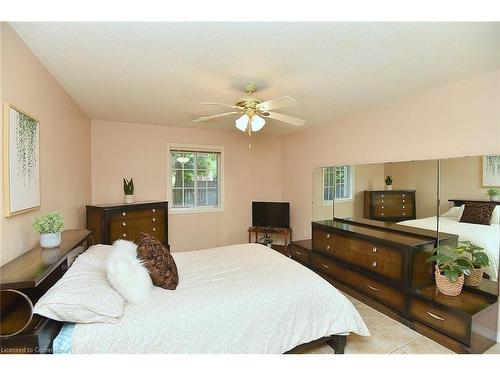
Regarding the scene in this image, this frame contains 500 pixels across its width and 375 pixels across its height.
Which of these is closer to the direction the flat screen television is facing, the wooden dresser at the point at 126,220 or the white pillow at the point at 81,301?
the white pillow

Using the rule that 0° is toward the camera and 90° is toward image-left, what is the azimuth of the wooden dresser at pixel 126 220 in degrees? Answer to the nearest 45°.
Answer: approximately 315°

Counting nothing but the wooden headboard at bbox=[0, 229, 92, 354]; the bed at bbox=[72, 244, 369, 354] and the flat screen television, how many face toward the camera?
1

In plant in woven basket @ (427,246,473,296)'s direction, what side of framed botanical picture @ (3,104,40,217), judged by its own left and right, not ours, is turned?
front

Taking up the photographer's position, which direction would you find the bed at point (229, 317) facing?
facing to the right of the viewer

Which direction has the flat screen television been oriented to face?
toward the camera

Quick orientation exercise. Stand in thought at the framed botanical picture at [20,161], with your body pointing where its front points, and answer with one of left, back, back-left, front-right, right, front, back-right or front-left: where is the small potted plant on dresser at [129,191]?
left

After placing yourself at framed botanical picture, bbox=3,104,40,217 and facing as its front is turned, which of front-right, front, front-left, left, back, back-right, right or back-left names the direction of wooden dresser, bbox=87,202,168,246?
left

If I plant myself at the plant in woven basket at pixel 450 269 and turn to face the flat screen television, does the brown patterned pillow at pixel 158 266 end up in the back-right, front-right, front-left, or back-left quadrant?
front-left

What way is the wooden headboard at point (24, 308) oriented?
to the viewer's right

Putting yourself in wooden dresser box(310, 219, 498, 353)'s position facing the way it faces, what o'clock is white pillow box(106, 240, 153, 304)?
The white pillow is roughly at 12 o'clock from the wooden dresser.

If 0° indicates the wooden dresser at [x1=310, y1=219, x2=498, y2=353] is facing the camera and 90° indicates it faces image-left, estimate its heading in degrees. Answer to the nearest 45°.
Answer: approximately 45°

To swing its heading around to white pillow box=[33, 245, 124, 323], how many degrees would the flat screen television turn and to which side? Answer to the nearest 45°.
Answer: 0° — it already faces it

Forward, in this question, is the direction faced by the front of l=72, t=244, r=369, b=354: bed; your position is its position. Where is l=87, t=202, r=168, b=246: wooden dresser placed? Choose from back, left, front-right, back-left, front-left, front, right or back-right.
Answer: back-left

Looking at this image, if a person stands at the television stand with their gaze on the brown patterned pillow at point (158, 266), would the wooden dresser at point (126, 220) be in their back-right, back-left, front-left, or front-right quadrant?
front-right

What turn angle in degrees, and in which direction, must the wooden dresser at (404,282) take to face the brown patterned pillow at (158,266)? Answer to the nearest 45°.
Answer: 0° — it already faces it
